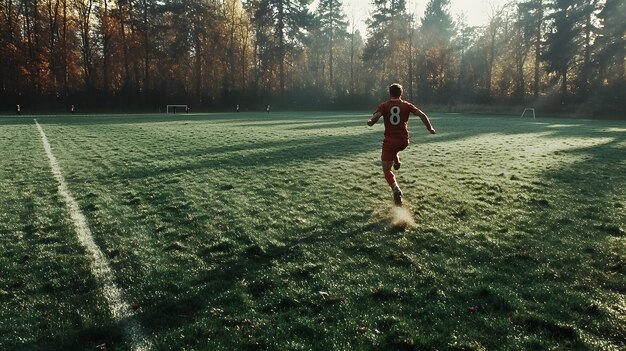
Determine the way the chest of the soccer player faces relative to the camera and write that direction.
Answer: away from the camera
